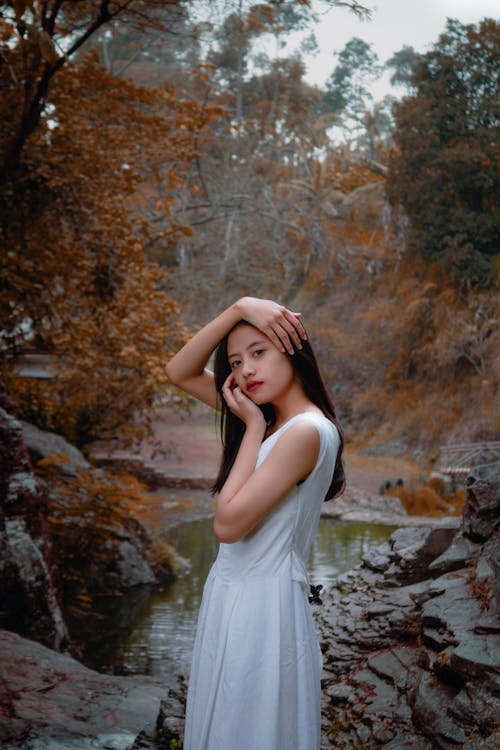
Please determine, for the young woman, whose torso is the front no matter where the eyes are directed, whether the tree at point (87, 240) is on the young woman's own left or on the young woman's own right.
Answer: on the young woman's own right

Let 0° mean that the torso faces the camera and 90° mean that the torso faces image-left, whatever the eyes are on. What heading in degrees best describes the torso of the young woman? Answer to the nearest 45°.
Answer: approximately 45°

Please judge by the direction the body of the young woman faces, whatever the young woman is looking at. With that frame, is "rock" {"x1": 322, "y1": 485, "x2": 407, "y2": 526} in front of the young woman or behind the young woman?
behind

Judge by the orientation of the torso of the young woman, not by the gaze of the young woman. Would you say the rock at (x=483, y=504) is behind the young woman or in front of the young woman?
behind

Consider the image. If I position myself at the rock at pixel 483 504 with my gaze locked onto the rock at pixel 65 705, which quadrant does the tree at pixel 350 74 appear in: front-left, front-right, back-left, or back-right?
back-right

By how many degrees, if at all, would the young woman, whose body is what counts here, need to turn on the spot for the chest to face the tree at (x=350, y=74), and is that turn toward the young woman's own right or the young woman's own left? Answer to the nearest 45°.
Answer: approximately 135° to the young woman's own right
